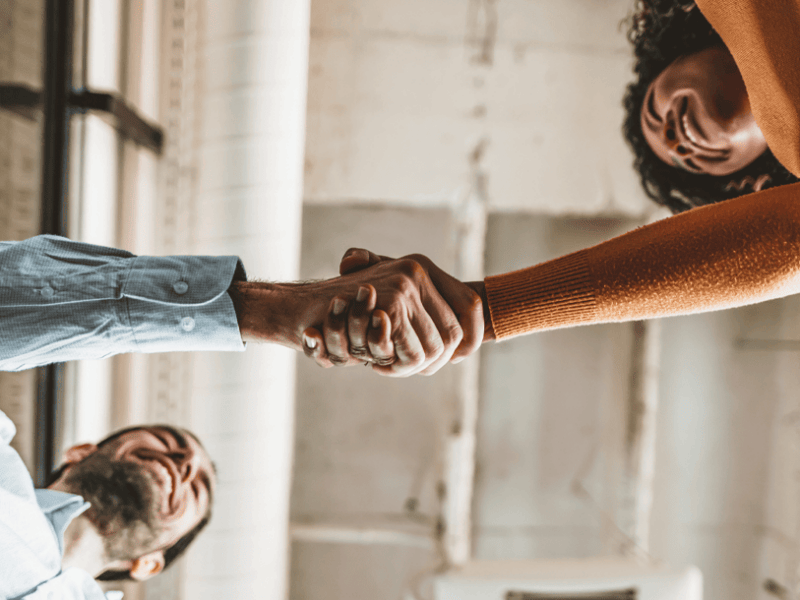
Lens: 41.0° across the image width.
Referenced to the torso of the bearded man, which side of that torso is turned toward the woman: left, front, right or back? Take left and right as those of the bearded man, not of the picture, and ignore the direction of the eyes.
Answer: front

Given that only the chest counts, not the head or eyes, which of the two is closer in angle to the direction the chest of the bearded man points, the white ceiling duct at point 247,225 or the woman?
the woman

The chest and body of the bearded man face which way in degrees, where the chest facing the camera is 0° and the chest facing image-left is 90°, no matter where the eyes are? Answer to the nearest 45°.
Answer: approximately 315°
